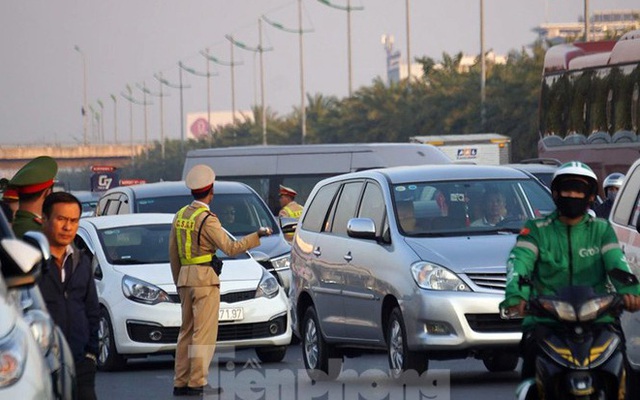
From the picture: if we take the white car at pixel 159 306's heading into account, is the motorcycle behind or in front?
in front

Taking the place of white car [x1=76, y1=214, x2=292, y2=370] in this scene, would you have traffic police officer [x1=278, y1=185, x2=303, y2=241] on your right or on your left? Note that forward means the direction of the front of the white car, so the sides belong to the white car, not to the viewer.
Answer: on your left

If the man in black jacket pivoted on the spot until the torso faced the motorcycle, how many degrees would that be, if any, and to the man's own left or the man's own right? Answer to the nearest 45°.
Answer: approximately 45° to the man's own left

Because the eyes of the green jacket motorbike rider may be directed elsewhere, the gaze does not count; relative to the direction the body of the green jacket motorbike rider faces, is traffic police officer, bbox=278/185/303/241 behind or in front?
behind

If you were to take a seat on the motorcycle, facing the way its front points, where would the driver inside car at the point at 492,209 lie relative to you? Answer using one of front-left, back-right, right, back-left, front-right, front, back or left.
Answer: back

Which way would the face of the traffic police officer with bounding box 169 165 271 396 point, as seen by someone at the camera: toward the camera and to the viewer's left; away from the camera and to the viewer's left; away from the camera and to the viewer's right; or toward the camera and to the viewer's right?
away from the camera and to the viewer's right

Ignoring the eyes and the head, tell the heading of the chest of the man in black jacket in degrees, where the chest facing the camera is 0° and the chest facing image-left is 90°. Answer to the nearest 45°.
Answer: approximately 0°

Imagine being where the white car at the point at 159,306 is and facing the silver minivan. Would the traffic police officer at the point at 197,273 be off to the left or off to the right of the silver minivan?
right

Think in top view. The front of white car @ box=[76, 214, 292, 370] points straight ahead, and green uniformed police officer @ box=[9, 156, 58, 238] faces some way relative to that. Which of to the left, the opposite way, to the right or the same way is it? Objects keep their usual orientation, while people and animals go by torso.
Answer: to the left

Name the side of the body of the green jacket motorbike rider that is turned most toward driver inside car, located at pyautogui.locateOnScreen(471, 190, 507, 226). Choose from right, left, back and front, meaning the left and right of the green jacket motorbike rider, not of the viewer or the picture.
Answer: back
